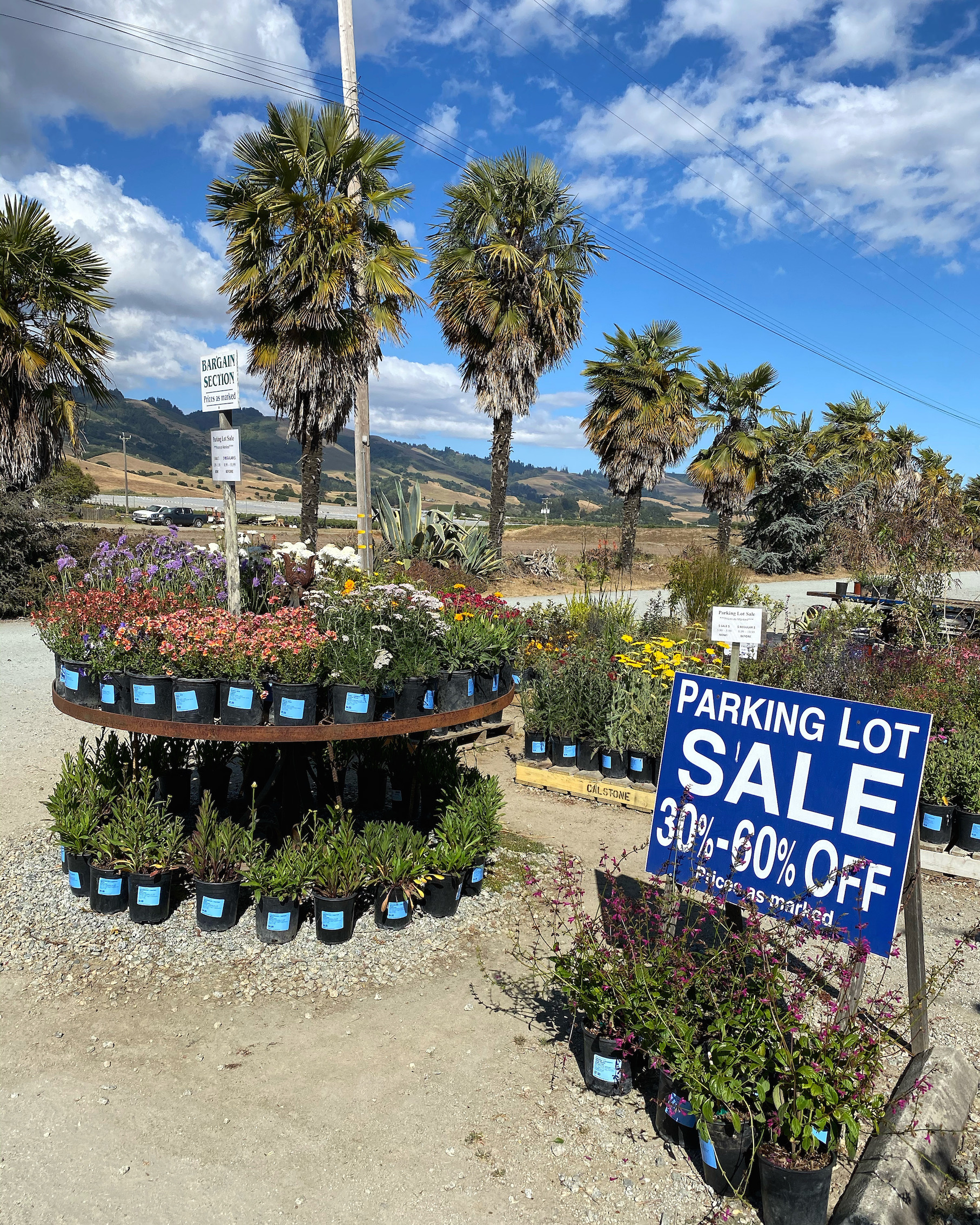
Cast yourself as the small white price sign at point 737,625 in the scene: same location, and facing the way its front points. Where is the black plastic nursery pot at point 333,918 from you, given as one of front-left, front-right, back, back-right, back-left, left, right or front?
front-right

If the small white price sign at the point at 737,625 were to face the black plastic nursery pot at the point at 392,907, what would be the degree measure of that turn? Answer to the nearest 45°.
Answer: approximately 45° to its right

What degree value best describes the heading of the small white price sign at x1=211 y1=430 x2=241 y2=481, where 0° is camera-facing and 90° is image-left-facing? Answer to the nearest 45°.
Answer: approximately 0°

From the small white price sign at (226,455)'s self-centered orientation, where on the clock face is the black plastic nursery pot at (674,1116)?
The black plastic nursery pot is roughly at 11 o'clock from the small white price sign.

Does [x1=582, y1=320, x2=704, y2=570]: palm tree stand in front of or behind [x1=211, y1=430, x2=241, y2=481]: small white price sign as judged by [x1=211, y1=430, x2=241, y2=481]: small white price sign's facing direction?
behind

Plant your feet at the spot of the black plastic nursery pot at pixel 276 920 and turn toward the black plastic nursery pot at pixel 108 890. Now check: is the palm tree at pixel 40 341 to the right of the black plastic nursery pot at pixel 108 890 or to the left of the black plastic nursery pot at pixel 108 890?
right

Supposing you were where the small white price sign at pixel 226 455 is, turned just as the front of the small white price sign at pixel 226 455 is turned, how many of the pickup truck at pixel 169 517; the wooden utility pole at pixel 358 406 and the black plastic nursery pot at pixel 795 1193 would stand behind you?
2

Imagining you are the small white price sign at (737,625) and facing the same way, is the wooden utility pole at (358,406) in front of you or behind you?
behind

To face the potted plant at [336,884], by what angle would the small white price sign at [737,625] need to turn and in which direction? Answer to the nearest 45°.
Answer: approximately 45° to its right

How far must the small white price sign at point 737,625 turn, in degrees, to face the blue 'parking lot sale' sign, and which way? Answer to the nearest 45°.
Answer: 0° — it already faces it

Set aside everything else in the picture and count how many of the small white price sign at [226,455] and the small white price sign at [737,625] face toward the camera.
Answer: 2
